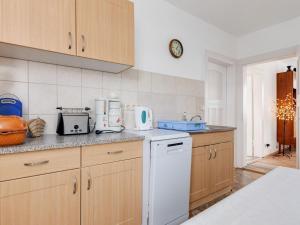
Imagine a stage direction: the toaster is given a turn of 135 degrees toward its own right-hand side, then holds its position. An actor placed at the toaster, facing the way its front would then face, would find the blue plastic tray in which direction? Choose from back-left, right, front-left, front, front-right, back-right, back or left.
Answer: back-right

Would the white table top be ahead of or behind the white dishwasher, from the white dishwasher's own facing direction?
ahead

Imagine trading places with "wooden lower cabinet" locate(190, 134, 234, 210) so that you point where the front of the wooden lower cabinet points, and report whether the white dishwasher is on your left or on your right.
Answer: on your right

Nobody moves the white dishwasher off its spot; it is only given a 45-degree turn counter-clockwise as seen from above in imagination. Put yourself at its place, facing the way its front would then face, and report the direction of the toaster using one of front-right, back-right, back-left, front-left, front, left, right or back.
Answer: back

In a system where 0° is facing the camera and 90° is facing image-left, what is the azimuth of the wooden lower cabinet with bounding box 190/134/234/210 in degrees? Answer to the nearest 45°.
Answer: approximately 315°

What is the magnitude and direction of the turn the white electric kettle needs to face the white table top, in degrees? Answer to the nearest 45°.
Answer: approximately 90° to its left

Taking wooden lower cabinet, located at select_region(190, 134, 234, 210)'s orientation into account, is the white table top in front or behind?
in front

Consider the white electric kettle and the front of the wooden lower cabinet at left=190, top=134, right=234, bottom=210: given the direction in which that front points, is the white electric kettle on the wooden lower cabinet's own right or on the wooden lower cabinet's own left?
on the wooden lower cabinet's own right

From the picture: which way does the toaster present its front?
toward the camera

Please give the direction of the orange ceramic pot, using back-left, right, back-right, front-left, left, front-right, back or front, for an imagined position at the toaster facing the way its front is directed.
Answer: front-right

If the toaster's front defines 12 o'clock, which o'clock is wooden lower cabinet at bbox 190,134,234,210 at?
The wooden lower cabinet is roughly at 9 o'clock from the toaster.
